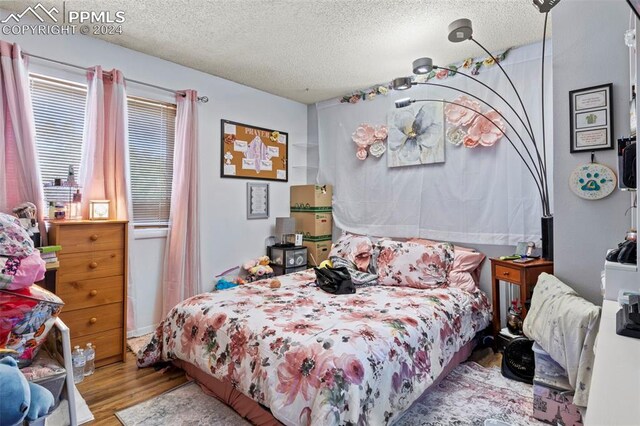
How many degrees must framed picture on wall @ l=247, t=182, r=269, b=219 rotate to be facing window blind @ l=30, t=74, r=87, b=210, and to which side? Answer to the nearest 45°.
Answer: approximately 90° to its right

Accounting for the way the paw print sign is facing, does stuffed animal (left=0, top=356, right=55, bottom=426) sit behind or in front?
in front

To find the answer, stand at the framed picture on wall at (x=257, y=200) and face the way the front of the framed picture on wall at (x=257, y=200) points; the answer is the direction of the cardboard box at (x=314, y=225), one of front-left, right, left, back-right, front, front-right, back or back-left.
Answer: front-left

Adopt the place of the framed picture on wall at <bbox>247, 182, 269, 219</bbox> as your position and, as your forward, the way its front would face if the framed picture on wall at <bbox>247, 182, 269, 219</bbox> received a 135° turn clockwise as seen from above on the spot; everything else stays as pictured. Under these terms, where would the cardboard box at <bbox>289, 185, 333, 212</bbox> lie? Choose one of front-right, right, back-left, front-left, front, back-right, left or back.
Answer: back

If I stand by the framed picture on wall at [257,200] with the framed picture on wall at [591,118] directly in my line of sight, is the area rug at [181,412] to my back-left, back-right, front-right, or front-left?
front-right

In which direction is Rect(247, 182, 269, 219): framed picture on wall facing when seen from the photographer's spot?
facing the viewer and to the right of the viewer

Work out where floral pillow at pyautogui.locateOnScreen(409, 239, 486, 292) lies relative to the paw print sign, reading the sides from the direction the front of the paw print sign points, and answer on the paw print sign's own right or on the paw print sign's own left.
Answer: on the paw print sign's own right

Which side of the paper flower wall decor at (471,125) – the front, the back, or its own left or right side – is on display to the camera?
front

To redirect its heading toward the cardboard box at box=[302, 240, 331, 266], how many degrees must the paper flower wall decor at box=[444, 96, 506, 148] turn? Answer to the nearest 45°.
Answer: approximately 90° to its right

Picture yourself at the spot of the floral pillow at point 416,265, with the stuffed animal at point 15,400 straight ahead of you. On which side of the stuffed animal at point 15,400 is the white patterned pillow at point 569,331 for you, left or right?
left

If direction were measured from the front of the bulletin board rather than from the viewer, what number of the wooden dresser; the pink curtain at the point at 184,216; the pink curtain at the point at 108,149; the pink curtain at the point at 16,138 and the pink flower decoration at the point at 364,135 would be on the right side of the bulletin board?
4

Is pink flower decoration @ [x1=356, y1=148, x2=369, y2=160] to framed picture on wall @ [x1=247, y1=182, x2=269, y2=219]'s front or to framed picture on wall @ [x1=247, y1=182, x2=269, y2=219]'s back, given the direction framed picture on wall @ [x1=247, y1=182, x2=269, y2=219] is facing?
to the front

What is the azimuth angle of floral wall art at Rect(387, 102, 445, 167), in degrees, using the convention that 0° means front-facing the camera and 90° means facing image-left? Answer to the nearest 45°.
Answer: approximately 45°
